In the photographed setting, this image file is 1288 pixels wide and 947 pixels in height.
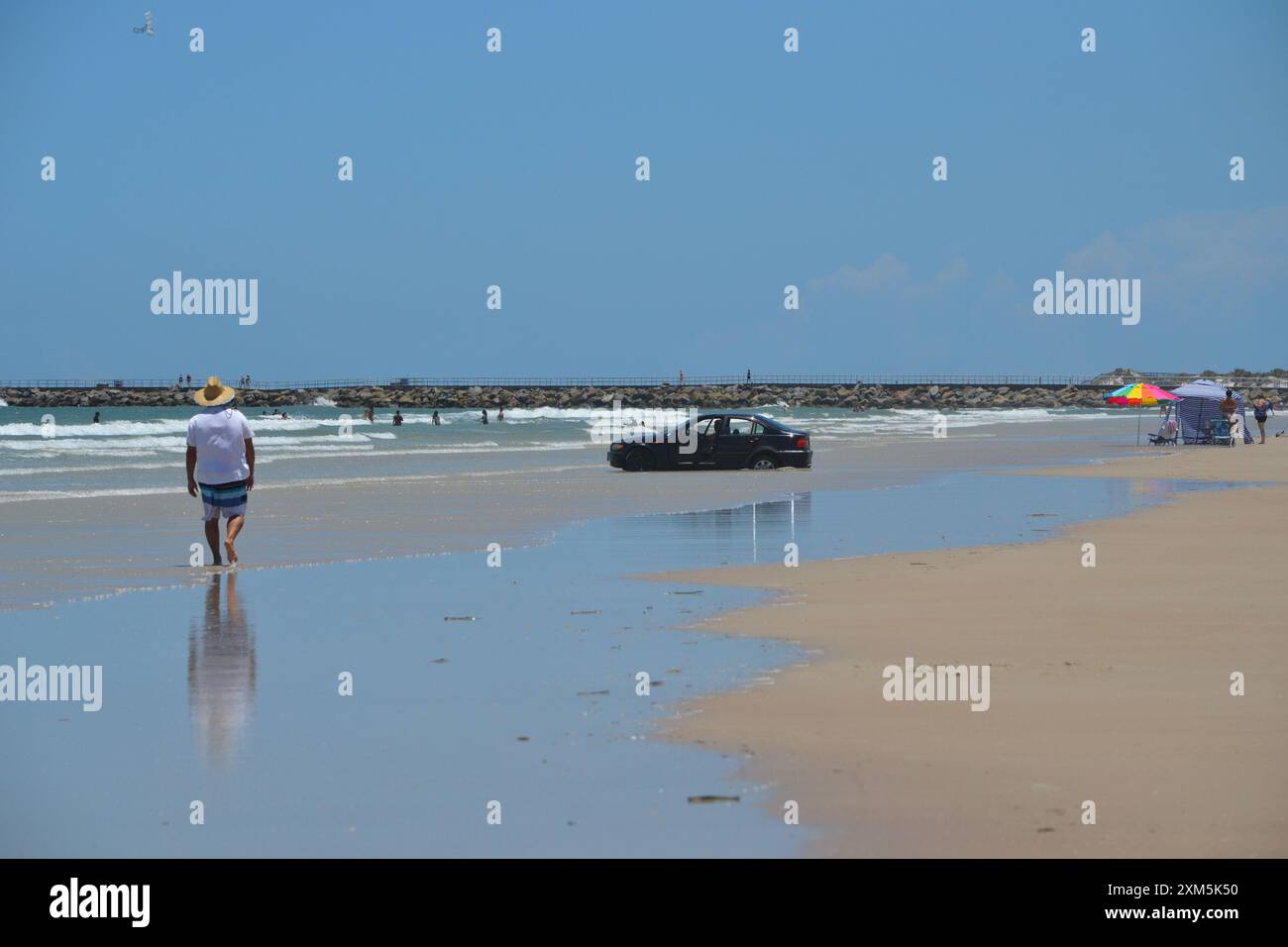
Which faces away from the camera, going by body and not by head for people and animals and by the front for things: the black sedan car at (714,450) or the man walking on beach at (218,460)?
the man walking on beach

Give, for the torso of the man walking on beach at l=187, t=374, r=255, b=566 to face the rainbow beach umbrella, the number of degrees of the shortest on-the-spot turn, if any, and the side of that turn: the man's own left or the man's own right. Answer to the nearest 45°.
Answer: approximately 45° to the man's own right

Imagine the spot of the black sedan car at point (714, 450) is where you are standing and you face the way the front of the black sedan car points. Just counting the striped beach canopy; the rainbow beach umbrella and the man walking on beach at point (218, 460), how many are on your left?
1

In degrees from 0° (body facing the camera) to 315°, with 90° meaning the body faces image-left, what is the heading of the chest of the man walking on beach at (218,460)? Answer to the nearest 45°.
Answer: approximately 180°

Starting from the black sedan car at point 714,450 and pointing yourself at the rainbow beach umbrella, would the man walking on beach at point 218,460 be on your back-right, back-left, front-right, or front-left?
back-right

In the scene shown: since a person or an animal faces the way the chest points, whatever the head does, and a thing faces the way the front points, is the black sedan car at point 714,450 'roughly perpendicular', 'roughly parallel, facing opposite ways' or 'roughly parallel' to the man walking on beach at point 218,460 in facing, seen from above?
roughly perpendicular

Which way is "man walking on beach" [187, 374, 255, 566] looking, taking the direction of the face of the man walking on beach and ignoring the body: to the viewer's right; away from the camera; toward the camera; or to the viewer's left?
away from the camera

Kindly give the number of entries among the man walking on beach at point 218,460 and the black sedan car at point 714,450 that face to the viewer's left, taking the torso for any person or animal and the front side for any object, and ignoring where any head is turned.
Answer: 1

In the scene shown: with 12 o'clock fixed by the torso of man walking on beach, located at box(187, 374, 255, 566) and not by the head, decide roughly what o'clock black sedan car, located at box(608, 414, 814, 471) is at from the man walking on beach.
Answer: The black sedan car is roughly at 1 o'clock from the man walking on beach.

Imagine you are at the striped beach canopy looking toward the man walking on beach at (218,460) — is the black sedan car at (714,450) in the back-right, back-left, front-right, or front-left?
front-right

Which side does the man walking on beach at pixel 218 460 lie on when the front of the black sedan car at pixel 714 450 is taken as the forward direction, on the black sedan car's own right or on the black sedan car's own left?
on the black sedan car's own left

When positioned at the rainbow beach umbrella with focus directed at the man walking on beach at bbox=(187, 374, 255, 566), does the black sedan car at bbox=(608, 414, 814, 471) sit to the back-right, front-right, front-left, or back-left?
front-right

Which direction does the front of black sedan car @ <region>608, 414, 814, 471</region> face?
to the viewer's left

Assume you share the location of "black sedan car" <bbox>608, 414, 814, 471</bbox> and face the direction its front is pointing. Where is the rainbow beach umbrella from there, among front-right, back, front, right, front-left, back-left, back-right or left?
back-right
